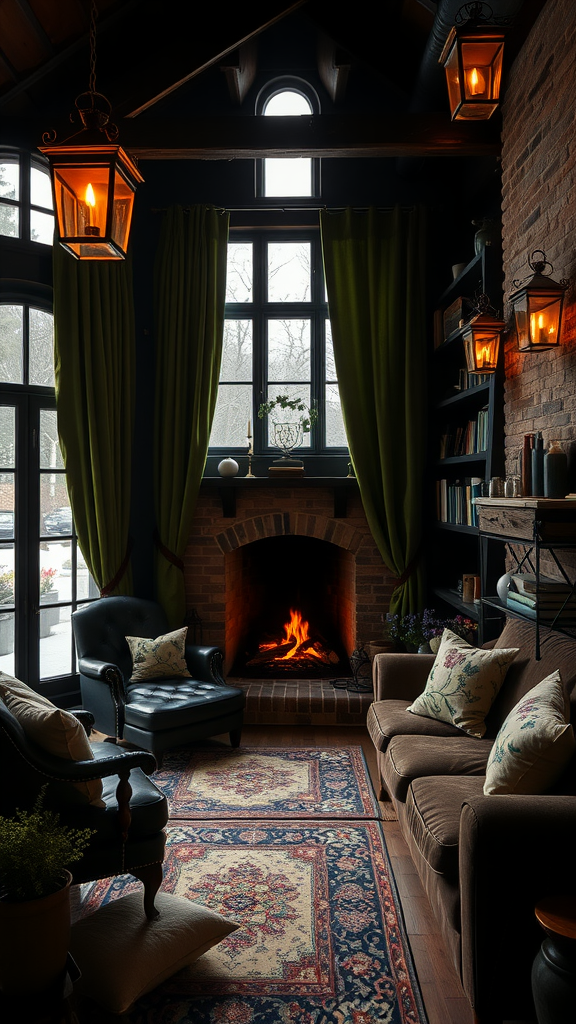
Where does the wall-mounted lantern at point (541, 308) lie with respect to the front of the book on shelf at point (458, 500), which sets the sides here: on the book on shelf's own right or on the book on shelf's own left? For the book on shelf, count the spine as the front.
on the book on shelf's own left

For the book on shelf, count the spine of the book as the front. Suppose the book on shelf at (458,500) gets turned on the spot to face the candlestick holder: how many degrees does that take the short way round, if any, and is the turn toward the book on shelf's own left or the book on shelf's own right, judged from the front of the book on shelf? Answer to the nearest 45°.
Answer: approximately 45° to the book on shelf's own right

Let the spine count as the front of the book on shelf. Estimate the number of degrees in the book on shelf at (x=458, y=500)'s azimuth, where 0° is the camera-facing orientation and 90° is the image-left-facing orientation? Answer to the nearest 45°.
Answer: approximately 45°

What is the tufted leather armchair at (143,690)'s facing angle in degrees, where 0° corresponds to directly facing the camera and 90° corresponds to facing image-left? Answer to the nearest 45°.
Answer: approximately 315°

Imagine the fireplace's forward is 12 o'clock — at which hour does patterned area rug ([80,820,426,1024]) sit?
The patterned area rug is roughly at 12 o'clock from the fireplace.
